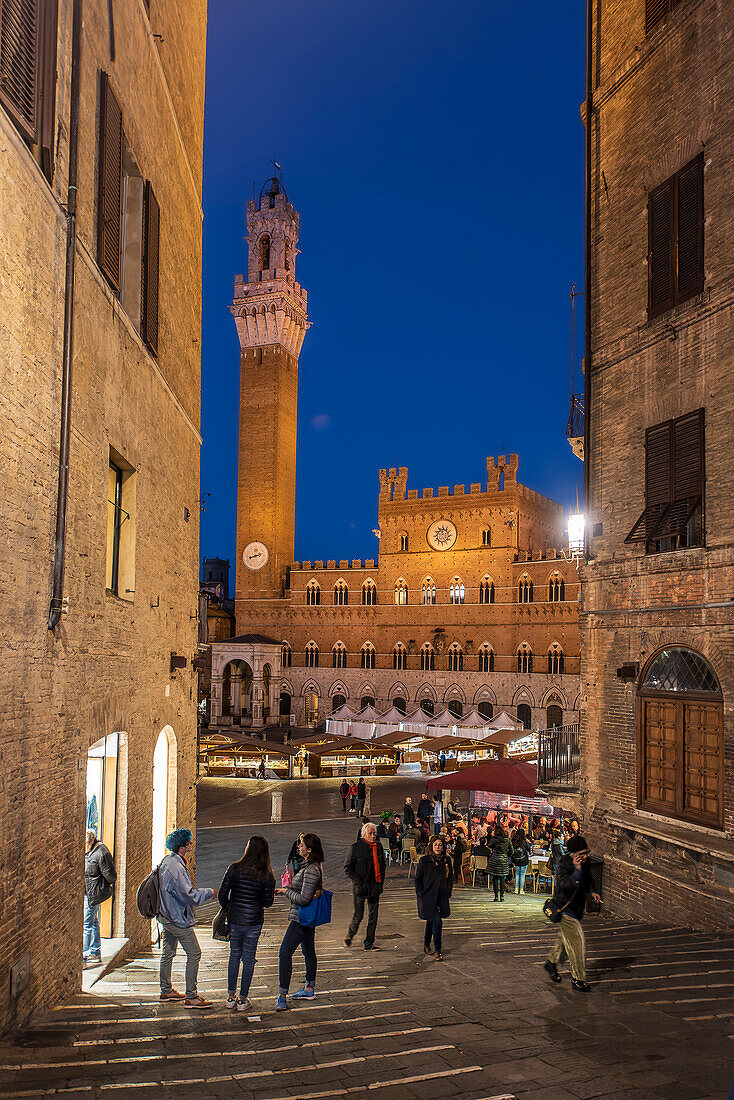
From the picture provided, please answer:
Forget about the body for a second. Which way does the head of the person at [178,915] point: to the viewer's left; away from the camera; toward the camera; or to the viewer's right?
to the viewer's right

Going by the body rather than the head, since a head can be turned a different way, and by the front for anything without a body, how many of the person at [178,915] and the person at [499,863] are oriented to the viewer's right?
1

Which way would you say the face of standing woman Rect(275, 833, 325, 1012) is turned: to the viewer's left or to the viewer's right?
to the viewer's left

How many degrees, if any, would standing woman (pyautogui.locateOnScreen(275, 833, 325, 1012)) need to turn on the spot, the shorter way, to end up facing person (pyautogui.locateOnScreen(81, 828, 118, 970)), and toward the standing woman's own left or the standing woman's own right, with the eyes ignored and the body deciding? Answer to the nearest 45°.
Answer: approximately 45° to the standing woman's own right

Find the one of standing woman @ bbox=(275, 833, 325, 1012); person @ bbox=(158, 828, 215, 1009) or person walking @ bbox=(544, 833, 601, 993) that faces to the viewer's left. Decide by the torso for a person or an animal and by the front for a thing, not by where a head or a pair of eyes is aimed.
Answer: the standing woman

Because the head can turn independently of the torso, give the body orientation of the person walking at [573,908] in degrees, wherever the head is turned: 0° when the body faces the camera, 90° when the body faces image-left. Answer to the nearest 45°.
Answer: approximately 315°

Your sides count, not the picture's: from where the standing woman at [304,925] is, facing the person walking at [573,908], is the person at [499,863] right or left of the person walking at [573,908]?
left

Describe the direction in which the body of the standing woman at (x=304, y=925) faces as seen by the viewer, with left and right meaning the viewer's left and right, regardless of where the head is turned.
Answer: facing to the left of the viewer

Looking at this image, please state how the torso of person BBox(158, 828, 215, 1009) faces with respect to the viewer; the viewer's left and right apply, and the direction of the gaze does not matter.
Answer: facing to the right of the viewer

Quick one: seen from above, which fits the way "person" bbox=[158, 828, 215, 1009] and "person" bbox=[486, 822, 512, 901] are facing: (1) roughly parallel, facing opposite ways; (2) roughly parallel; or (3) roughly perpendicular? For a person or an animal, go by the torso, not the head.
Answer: roughly perpendicular

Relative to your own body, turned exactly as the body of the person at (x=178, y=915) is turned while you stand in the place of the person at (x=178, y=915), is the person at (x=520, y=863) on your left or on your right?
on your left

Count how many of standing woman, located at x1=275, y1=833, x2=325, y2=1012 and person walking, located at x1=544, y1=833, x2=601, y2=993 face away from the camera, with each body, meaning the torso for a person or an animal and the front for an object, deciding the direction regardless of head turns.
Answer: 0

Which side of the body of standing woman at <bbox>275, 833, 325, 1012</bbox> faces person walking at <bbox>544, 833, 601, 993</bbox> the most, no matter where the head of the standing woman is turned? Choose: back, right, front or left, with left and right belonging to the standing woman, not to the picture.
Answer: back
